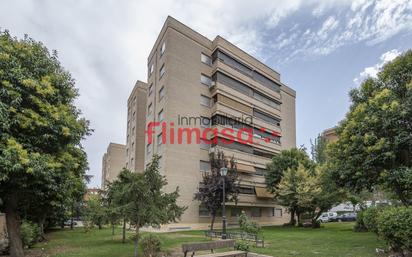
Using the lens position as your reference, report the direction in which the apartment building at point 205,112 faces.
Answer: facing the viewer and to the right of the viewer

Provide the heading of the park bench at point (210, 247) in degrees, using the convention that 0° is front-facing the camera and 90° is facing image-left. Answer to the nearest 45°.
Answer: approximately 315°

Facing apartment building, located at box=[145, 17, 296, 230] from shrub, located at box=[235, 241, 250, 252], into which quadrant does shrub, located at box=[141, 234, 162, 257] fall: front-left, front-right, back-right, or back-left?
back-left

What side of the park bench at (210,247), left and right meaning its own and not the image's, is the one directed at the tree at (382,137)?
left

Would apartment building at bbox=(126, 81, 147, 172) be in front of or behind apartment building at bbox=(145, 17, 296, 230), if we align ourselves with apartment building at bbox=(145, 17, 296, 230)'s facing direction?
behind

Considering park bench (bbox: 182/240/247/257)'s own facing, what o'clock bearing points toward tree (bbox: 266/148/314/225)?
The tree is roughly at 8 o'clock from the park bench.
